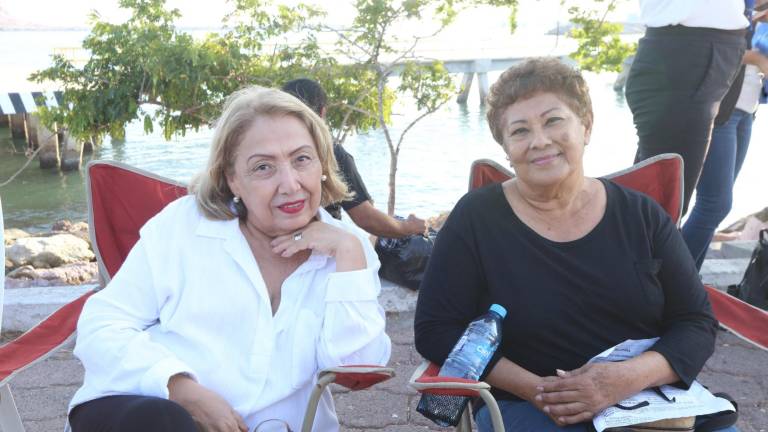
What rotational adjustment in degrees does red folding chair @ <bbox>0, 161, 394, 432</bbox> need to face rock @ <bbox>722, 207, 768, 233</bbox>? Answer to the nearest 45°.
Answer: approximately 135° to its left

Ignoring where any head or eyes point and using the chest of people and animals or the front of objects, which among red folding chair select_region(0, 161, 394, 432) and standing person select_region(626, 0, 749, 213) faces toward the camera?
the red folding chair

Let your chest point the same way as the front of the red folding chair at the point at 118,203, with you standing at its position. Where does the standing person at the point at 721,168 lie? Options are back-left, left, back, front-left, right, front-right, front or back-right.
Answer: left

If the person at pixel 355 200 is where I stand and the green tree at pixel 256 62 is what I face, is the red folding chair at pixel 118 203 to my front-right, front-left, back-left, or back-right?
back-left

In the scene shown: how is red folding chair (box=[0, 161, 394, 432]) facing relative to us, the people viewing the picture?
facing the viewer

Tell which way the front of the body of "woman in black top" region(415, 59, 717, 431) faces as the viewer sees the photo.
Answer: toward the camera

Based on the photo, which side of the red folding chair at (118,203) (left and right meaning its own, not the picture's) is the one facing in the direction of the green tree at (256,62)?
back

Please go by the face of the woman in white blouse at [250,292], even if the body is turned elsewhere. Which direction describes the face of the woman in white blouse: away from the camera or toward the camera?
toward the camera

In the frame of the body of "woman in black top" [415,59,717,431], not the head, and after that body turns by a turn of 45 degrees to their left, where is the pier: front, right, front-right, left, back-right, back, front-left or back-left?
back

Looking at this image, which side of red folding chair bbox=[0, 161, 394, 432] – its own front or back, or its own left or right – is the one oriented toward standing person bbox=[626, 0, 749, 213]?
left
